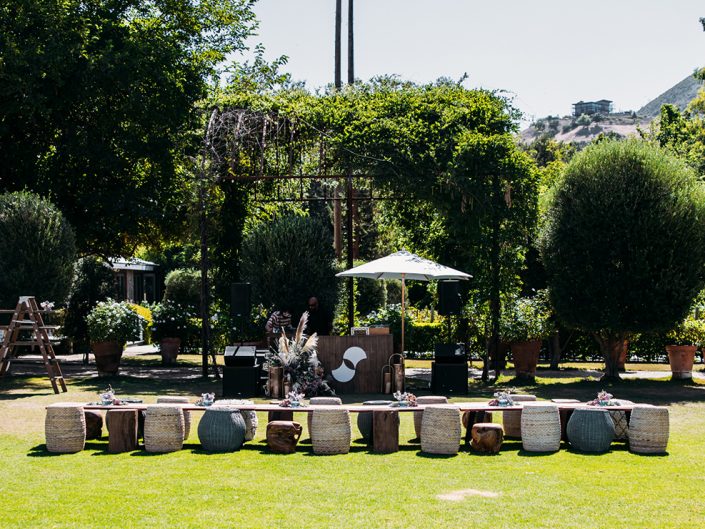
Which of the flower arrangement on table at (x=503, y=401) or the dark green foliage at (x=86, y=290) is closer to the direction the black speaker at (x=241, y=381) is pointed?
the flower arrangement on table

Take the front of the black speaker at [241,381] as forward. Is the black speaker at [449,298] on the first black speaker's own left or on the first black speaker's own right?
on the first black speaker's own left

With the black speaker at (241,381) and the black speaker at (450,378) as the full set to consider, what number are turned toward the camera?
2

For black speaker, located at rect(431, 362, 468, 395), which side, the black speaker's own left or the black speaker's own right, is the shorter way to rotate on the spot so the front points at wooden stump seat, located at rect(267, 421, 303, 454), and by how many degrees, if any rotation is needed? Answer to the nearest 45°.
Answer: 0° — it already faces it

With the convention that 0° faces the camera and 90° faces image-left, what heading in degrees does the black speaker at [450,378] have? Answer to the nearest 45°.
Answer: approximately 0°

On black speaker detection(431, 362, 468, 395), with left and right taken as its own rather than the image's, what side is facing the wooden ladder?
right

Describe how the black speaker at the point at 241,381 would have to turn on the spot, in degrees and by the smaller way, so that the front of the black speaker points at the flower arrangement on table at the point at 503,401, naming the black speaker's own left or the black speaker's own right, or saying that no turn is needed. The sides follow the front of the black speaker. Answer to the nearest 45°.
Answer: approximately 45° to the black speaker's own left

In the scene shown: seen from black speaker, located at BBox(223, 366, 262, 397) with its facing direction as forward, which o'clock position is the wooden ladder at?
The wooden ladder is roughly at 3 o'clock from the black speaker.

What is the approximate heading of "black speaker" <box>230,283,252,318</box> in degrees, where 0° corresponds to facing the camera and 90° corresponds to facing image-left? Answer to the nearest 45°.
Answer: approximately 0°

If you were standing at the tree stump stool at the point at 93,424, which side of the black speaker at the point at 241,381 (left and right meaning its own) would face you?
front

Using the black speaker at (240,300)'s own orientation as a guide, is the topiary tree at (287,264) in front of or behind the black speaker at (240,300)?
behind
